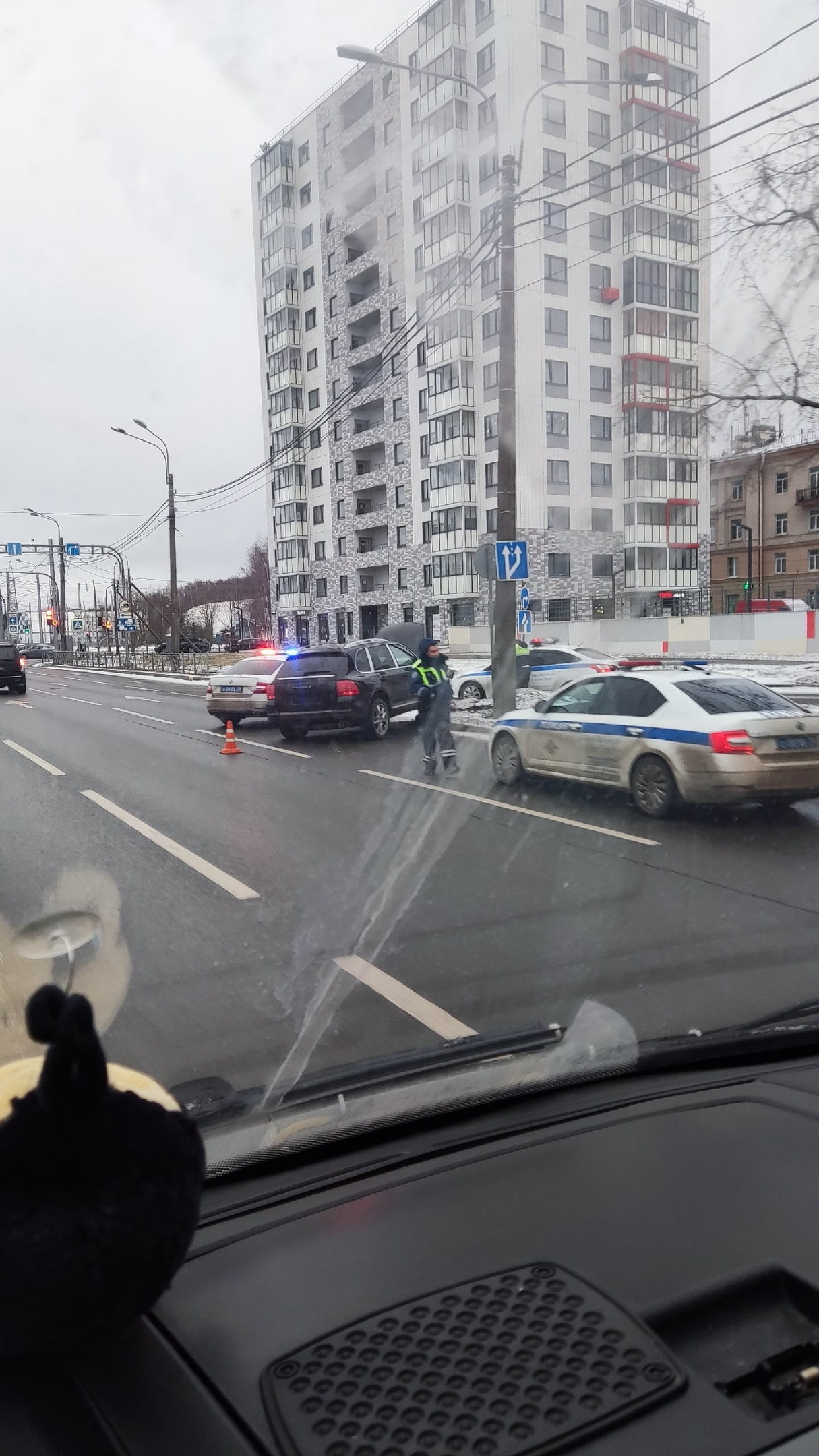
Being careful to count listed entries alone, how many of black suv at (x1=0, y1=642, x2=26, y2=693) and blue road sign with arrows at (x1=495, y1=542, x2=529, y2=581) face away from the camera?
1

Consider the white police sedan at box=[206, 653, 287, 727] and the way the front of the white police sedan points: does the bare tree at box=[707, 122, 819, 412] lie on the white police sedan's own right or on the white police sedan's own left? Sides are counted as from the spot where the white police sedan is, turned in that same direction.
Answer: on the white police sedan's own right

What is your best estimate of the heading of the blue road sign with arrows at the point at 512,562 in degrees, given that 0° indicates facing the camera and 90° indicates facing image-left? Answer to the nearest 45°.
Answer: approximately 0°

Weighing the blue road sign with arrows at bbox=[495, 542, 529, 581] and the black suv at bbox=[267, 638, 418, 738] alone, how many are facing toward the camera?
1

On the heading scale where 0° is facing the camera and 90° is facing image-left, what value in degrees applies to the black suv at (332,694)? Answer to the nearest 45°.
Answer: approximately 225°

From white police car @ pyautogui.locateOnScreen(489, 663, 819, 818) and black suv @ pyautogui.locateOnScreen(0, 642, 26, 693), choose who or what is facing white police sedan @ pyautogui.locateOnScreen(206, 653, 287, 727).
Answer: the white police car

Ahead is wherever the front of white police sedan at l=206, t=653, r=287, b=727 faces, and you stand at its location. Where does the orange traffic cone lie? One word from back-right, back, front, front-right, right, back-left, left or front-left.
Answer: back-right
